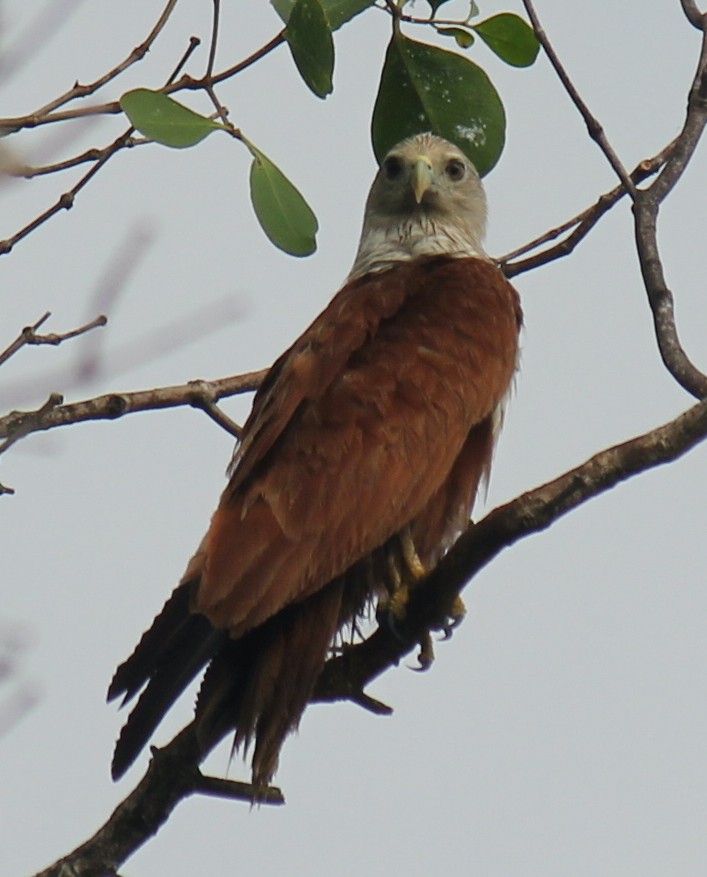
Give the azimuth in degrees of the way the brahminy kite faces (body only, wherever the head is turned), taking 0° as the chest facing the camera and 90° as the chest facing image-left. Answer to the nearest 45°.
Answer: approximately 225°

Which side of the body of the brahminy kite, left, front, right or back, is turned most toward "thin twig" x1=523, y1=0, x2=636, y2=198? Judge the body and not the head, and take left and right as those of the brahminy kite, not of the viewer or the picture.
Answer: right

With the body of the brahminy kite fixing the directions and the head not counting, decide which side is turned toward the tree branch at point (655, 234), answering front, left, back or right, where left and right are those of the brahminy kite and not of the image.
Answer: right
